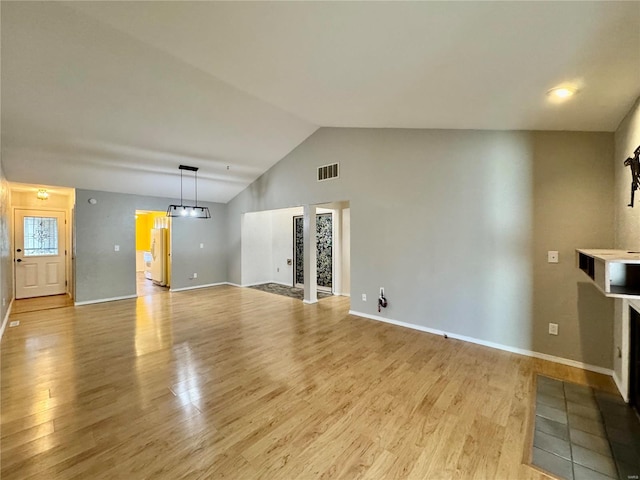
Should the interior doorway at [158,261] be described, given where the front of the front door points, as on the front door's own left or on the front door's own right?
on the front door's own left

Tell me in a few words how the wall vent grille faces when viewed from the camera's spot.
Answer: facing the viewer and to the left of the viewer

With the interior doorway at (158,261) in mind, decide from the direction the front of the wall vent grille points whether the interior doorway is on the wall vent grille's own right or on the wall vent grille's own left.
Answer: on the wall vent grille's own right

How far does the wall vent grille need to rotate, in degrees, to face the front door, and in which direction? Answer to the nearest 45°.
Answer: approximately 45° to its right

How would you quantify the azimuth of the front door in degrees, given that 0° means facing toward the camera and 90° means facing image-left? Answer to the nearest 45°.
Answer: approximately 0°

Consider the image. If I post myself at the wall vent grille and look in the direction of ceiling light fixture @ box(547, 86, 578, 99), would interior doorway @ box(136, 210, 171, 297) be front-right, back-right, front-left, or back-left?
back-right

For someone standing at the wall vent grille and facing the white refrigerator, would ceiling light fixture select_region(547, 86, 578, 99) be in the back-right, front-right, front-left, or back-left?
back-left

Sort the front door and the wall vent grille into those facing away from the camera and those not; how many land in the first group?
0

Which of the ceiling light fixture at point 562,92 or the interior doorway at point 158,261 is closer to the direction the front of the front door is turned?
the ceiling light fixture

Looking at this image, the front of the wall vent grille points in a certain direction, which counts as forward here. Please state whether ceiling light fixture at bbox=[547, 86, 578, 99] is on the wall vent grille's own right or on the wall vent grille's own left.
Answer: on the wall vent grille's own left

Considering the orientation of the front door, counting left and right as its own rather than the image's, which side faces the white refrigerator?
left

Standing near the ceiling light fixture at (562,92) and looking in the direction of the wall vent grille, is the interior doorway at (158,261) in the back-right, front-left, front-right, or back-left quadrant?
front-left

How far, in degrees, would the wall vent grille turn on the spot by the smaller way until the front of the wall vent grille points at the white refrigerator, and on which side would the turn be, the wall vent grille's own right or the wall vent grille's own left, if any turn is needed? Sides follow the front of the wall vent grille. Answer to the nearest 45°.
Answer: approximately 90° to the wall vent grille's own right
